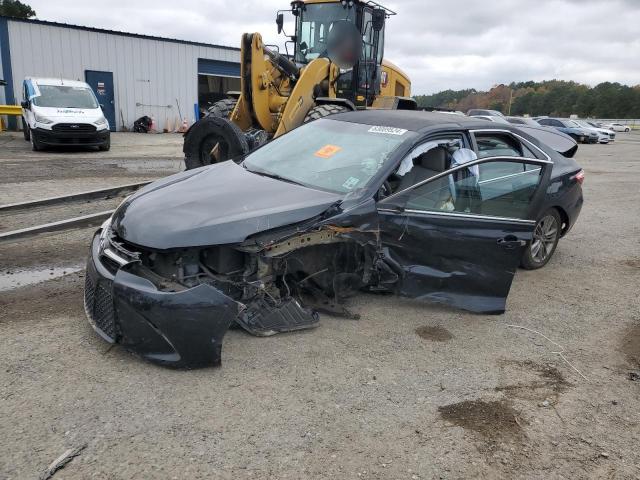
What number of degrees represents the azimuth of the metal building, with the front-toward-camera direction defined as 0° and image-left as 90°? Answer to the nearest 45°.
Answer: approximately 315°

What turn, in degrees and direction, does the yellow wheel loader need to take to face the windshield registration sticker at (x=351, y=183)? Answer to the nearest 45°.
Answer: approximately 45° to its left

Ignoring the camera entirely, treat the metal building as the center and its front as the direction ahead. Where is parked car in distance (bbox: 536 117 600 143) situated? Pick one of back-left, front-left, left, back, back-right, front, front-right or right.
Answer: front-left

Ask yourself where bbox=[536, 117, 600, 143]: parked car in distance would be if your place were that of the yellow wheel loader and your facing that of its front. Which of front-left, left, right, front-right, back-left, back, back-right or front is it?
back

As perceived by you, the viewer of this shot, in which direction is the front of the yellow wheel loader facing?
facing the viewer and to the left of the viewer

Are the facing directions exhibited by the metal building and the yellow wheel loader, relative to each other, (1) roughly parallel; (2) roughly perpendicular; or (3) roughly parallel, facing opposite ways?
roughly perpendicular

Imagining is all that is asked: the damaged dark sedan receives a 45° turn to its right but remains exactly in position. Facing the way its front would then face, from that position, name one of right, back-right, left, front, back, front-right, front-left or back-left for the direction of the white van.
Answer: front-right

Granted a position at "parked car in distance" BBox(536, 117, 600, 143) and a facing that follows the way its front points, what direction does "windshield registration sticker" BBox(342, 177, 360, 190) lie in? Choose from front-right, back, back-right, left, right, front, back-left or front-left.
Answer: front-right

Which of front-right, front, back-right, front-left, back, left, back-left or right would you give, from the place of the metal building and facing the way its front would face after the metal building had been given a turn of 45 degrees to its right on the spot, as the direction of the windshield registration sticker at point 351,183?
front

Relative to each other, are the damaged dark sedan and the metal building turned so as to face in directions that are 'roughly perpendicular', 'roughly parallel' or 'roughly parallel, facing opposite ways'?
roughly perpendicular

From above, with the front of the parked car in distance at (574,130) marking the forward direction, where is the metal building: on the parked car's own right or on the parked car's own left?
on the parked car's own right

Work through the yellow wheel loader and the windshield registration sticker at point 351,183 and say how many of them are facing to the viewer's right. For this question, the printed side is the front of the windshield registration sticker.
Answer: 0

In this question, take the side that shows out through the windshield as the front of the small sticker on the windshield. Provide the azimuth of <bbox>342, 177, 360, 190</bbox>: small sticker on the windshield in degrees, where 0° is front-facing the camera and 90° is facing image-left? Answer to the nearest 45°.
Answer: approximately 45°
